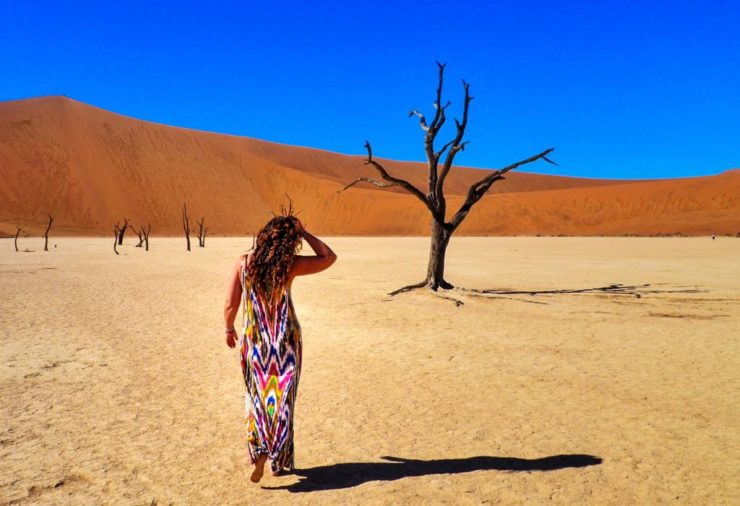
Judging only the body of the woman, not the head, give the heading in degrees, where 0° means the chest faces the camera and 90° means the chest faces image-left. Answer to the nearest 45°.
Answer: approximately 180°

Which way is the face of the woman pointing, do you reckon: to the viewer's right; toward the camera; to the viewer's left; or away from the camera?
away from the camera
